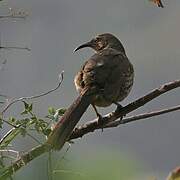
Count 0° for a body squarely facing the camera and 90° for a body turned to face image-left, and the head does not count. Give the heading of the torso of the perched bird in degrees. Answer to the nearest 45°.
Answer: approximately 225°

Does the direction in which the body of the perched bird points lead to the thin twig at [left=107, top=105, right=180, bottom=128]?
no
